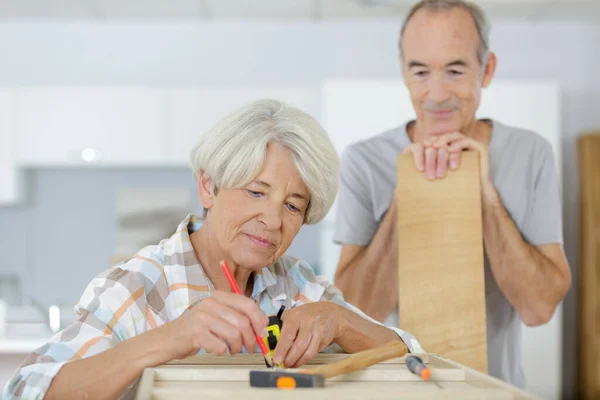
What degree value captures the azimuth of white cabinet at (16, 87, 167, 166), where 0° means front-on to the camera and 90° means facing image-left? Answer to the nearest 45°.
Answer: approximately 0°

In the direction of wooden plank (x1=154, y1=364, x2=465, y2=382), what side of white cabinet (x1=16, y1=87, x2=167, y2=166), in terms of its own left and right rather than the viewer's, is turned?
front

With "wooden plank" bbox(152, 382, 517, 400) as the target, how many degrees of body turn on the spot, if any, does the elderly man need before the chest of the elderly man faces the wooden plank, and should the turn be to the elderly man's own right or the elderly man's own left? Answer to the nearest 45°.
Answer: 0° — they already face it

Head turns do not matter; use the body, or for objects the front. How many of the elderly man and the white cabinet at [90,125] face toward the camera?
2

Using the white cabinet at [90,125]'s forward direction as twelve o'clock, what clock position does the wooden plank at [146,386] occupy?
The wooden plank is roughly at 12 o'clock from the white cabinet.

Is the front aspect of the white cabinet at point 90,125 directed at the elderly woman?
yes

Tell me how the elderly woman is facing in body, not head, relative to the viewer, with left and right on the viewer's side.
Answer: facing the viewer and to the right of the viewer

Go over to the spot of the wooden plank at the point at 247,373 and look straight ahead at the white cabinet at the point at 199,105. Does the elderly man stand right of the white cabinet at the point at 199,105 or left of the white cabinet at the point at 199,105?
right

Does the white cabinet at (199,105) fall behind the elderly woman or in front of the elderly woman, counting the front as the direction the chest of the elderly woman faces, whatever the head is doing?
behind
